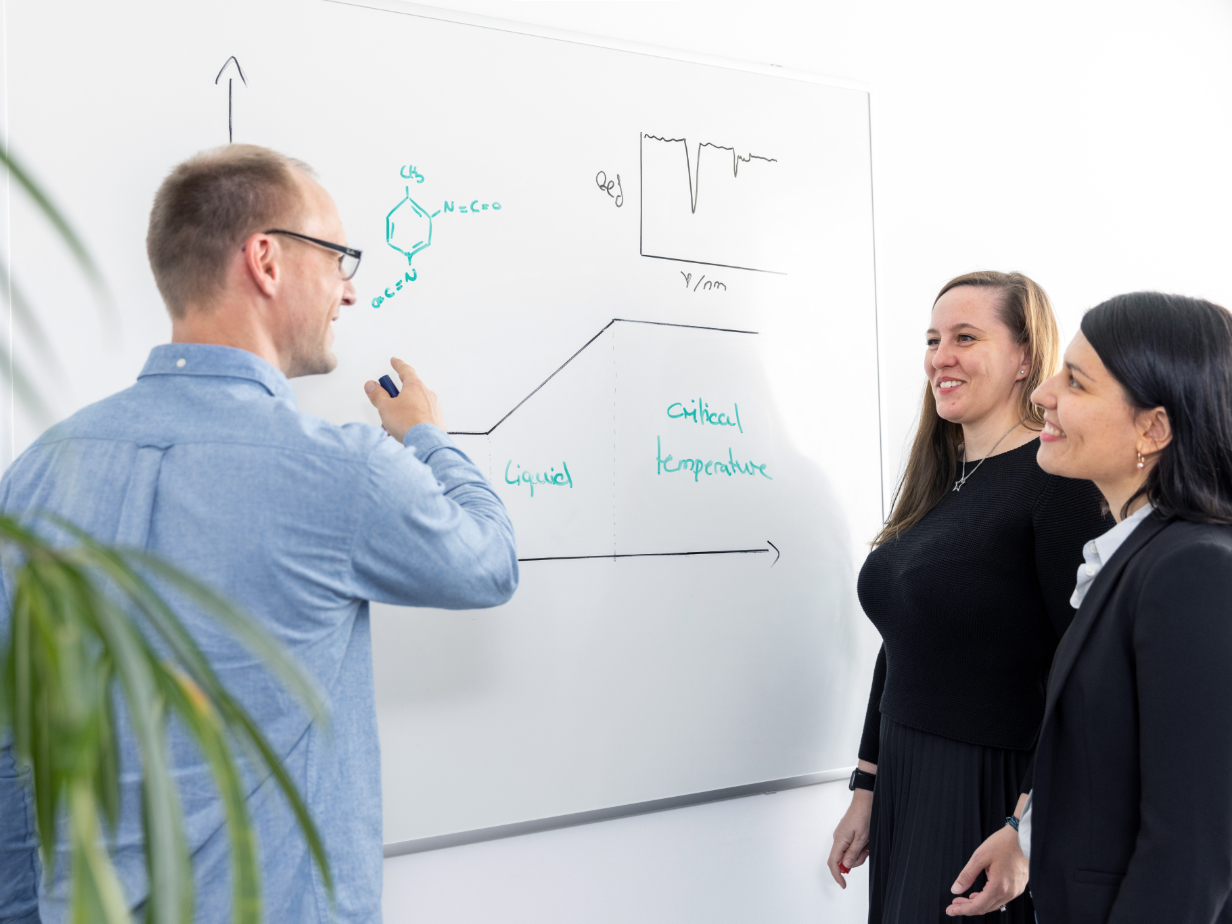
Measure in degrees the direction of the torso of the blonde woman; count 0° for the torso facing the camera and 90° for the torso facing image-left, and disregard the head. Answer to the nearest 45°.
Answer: approximately 45°

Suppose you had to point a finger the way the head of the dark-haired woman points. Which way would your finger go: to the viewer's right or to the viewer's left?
to the viewer's left

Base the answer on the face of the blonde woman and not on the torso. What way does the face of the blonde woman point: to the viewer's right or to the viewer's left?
to the viewer's left

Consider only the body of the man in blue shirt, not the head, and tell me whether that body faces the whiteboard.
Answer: yes

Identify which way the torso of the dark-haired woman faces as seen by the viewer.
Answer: to the viewer's left

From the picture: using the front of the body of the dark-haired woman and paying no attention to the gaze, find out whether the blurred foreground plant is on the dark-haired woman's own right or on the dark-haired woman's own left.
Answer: on the dark-haired woman's own left

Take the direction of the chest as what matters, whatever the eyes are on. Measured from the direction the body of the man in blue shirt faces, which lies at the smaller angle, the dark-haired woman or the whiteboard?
the whiteboard

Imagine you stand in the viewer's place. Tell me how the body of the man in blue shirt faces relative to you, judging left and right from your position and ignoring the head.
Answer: facing away from the viewer and to the right of the viewer

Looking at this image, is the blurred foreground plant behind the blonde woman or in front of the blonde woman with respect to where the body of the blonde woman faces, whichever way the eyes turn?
in front

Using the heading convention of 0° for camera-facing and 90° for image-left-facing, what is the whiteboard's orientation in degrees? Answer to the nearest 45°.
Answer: approximately 315°

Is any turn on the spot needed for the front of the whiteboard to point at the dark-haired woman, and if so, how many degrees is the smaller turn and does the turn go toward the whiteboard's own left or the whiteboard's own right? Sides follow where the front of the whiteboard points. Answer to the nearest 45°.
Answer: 0° — it already faces them
